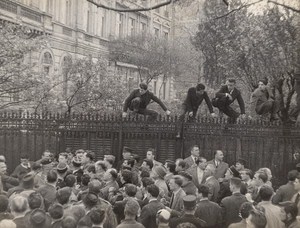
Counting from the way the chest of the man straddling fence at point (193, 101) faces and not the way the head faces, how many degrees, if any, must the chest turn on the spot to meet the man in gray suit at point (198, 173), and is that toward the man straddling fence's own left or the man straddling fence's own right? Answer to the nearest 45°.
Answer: approximately 45° to the man straddling fence's own right

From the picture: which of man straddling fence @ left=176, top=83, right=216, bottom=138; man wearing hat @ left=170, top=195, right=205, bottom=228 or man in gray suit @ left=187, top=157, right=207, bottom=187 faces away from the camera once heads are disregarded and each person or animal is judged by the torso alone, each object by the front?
the man wearing hat

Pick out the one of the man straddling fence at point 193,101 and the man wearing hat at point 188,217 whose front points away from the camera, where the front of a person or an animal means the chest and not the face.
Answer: the man wearing hat

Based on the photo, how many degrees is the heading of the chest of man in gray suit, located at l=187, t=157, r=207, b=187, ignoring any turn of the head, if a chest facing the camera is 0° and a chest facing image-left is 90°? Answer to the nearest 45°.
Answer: approximately 315°

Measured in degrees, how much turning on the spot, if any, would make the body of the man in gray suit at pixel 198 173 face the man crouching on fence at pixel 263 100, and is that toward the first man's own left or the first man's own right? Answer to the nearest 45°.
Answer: approximately 90° to the first man's own left

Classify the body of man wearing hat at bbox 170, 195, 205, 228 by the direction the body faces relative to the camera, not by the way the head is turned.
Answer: away from the camera

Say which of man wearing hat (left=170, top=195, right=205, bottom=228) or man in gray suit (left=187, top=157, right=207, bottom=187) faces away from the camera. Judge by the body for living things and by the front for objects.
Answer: the man wearing hat
